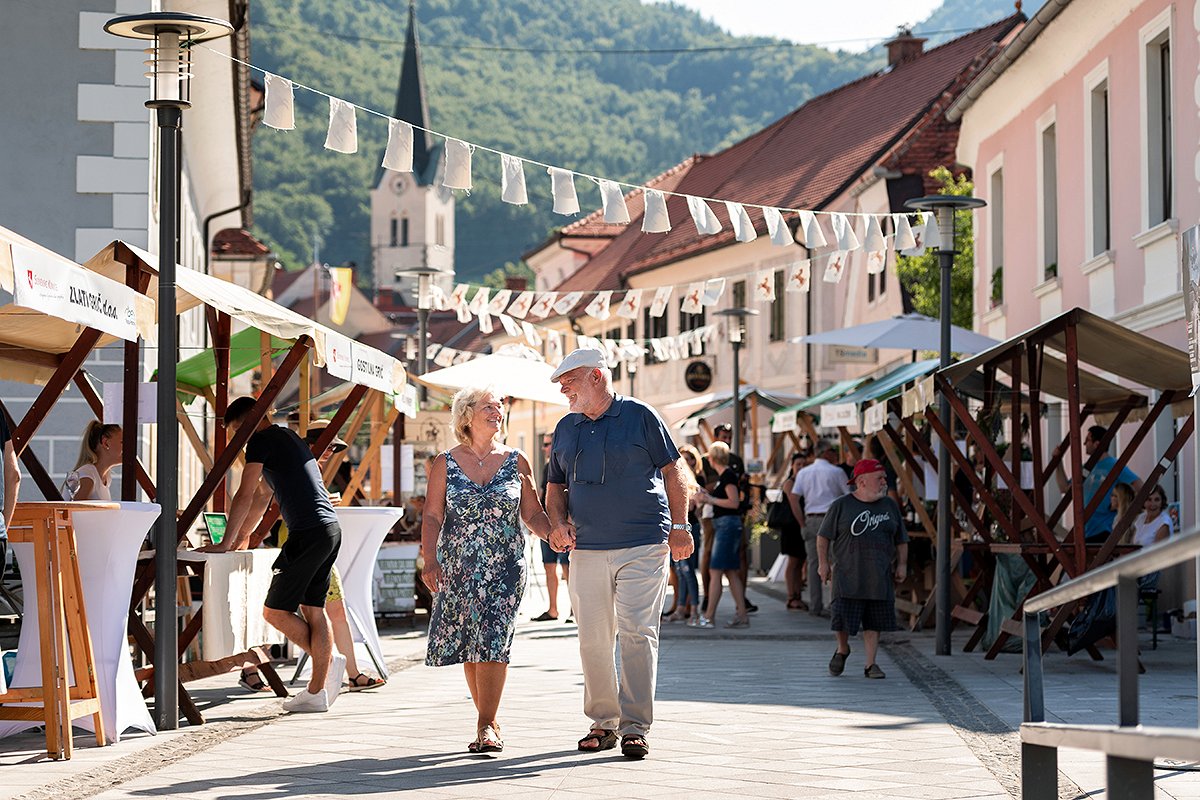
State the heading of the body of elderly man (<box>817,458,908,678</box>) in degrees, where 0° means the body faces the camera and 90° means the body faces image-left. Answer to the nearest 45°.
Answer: approximately 0°

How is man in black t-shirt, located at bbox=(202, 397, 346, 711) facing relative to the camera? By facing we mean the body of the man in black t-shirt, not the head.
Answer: to the viewer's left

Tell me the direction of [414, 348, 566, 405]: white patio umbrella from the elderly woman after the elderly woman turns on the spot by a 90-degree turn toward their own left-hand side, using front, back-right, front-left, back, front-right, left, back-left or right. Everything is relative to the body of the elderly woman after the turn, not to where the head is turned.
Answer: left

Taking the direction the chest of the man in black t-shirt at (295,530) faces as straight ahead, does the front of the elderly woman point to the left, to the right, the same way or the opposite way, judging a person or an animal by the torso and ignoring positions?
to the left

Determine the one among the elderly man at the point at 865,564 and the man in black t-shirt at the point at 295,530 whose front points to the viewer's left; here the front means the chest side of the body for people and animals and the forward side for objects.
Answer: the man in black t-shirt

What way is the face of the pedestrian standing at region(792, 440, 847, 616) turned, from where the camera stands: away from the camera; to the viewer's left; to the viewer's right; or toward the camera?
away from the camera

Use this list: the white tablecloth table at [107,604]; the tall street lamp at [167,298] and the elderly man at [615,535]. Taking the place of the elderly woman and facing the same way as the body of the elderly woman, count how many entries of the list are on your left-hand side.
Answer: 1

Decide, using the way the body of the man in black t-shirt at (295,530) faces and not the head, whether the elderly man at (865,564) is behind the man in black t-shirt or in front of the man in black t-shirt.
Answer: behind

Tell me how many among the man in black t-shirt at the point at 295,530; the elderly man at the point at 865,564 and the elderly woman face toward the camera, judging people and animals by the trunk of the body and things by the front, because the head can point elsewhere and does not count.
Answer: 2

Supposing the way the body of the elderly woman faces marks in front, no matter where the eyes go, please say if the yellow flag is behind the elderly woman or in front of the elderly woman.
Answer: behind

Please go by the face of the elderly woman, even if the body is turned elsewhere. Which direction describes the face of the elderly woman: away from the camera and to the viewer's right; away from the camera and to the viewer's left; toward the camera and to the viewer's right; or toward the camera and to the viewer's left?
toward the camera and to the viewer's right

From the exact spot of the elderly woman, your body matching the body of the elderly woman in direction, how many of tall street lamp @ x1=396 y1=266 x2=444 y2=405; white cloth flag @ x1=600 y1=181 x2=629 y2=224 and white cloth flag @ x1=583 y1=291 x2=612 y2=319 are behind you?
3

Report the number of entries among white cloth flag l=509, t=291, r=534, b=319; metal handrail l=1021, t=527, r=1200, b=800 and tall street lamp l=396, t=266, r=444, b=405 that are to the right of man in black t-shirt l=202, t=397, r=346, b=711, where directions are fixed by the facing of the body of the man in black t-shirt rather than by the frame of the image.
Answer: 2

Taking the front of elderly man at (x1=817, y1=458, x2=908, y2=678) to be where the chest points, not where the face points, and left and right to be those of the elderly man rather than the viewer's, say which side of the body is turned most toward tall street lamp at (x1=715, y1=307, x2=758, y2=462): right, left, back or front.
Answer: back

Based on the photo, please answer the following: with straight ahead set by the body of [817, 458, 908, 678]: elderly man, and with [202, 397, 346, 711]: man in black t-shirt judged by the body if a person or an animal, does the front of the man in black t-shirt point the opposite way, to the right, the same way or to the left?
to the right
